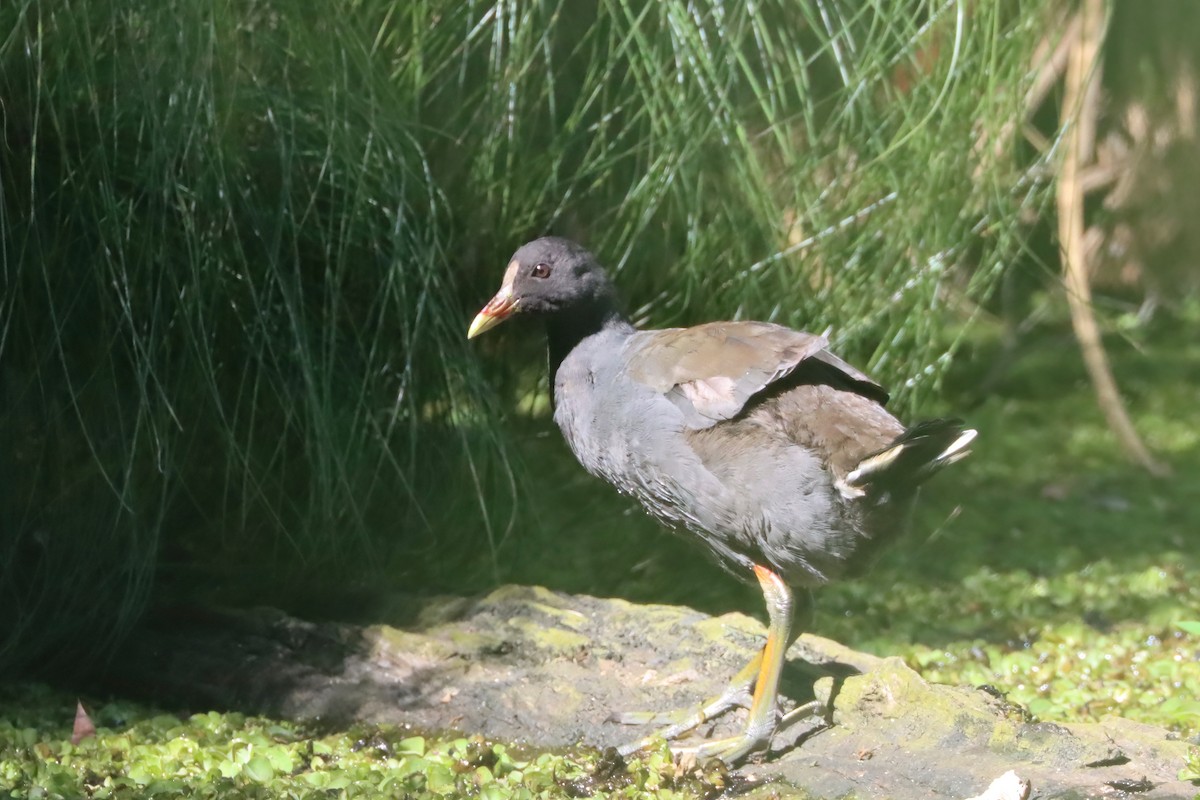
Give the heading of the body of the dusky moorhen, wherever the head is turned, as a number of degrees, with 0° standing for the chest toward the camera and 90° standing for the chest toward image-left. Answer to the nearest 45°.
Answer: approximately 90°
